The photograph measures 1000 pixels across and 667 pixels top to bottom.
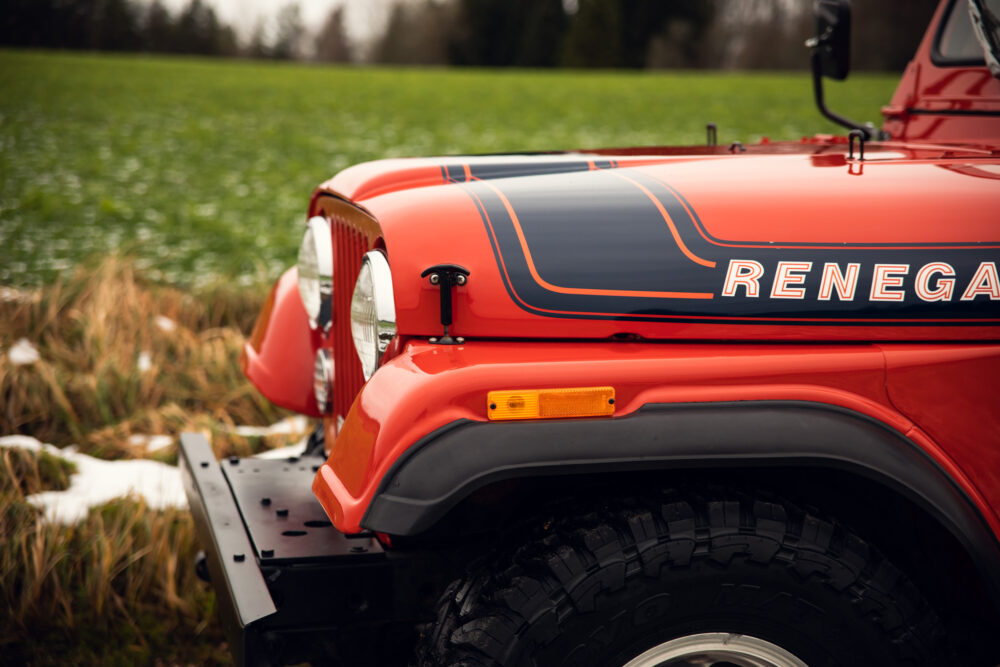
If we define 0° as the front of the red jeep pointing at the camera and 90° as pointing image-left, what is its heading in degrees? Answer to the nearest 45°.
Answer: approximately 90°
